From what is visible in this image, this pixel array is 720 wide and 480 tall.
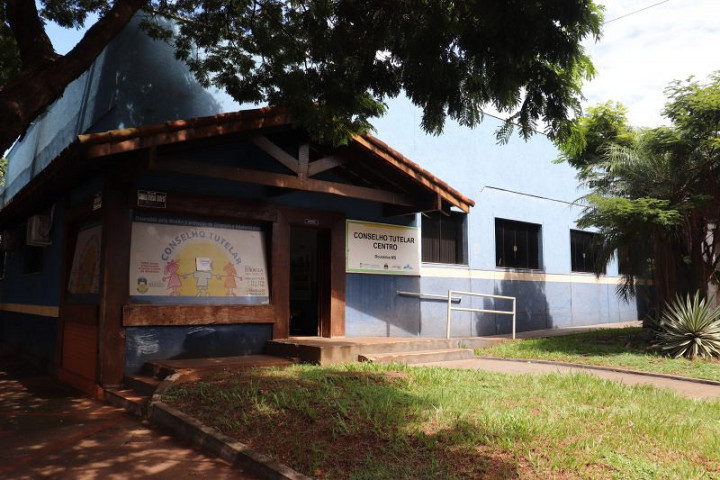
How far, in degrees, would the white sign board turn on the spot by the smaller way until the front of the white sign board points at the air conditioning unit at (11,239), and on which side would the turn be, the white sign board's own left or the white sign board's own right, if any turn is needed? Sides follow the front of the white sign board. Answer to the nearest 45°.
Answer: approximately 135° to the white sign board's own right

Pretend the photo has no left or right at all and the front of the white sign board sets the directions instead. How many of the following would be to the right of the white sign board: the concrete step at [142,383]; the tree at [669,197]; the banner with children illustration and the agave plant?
2

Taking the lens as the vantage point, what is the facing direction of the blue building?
facing the viewer and to the right of the viewer

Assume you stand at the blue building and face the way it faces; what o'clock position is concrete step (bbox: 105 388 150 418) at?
The concrete step is roughly at 2 o'clock from the blue building.

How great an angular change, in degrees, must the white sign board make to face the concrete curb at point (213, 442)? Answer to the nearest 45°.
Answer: approximately 45° to its right

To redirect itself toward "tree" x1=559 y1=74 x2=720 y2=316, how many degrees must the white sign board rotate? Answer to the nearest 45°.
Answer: approximately 45° to its left

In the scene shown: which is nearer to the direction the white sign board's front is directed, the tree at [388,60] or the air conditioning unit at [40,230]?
the tree

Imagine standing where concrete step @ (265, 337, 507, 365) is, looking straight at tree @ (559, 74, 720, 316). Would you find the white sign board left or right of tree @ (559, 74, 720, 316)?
left

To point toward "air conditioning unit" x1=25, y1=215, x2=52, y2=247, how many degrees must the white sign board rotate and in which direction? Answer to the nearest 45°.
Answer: approximately 135° to its right

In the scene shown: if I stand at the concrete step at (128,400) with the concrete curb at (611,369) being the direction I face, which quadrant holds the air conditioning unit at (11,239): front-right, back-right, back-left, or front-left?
back-left
